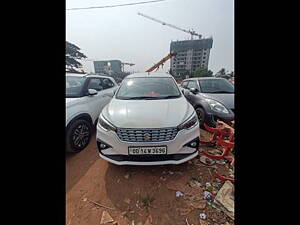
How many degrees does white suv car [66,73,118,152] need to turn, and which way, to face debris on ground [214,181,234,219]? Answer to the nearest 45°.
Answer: approximately 90° to its left

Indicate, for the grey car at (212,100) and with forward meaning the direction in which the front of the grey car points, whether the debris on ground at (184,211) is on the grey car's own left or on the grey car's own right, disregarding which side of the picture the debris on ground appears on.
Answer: on the grey car's own right

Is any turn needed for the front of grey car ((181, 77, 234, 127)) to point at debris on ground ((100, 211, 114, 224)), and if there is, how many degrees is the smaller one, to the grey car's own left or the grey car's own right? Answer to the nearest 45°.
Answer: approximately 45° to the grey car's own right

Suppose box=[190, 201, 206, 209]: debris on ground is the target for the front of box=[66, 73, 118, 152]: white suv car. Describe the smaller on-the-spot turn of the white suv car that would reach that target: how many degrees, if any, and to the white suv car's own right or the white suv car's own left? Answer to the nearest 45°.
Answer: approximately 90° to the white suv car's own left

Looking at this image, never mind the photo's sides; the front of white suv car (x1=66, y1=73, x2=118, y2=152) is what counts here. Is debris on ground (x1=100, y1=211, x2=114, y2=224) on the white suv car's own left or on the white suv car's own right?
on the white suv car's own left

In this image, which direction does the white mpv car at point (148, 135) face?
toward the camera

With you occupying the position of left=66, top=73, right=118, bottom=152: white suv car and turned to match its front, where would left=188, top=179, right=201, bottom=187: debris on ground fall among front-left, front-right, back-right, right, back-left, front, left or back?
left

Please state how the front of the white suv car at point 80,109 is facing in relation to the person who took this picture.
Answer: facing the viewer and to the left of the viewer
